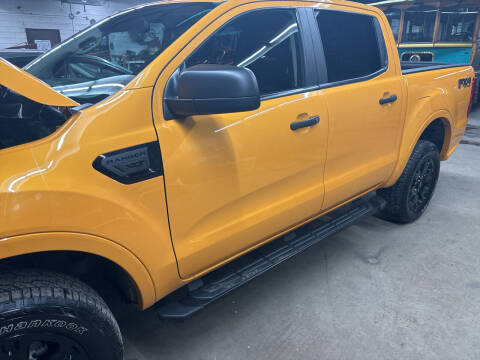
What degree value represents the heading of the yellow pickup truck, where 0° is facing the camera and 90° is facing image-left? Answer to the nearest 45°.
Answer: approximately 45°
